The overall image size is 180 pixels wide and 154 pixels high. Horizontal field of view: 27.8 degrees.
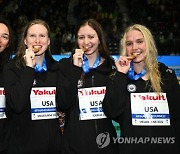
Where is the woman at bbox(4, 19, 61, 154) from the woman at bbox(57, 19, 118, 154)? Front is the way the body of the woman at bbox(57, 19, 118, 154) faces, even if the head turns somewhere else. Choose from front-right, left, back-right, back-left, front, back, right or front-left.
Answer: right

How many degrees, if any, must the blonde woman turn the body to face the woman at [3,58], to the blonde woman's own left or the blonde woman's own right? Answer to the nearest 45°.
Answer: approximately 90° to the blonde woman's own right

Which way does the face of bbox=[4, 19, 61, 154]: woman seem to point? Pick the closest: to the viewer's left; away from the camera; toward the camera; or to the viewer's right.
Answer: toward the camera

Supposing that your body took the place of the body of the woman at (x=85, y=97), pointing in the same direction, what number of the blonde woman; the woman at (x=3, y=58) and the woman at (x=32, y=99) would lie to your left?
1

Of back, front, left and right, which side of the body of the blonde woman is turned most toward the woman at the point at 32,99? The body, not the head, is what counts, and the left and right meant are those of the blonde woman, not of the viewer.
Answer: right

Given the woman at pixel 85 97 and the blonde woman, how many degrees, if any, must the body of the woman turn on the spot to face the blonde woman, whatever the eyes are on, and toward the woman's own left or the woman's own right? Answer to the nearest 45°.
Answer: approximately 90° to the woman's own left

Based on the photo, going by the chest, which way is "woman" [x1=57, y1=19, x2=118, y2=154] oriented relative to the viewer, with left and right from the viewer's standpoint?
facing the viewer

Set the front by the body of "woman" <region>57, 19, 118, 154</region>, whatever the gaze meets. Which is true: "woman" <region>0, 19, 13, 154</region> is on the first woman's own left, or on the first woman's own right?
on the first woman's own right

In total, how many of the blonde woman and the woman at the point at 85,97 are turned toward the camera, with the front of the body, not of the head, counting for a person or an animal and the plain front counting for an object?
2

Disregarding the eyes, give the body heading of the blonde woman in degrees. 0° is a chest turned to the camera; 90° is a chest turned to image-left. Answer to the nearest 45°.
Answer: approximately 0°

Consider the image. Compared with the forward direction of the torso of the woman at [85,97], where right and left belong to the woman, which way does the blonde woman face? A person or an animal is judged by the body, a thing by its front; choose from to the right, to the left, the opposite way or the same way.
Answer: the same way
